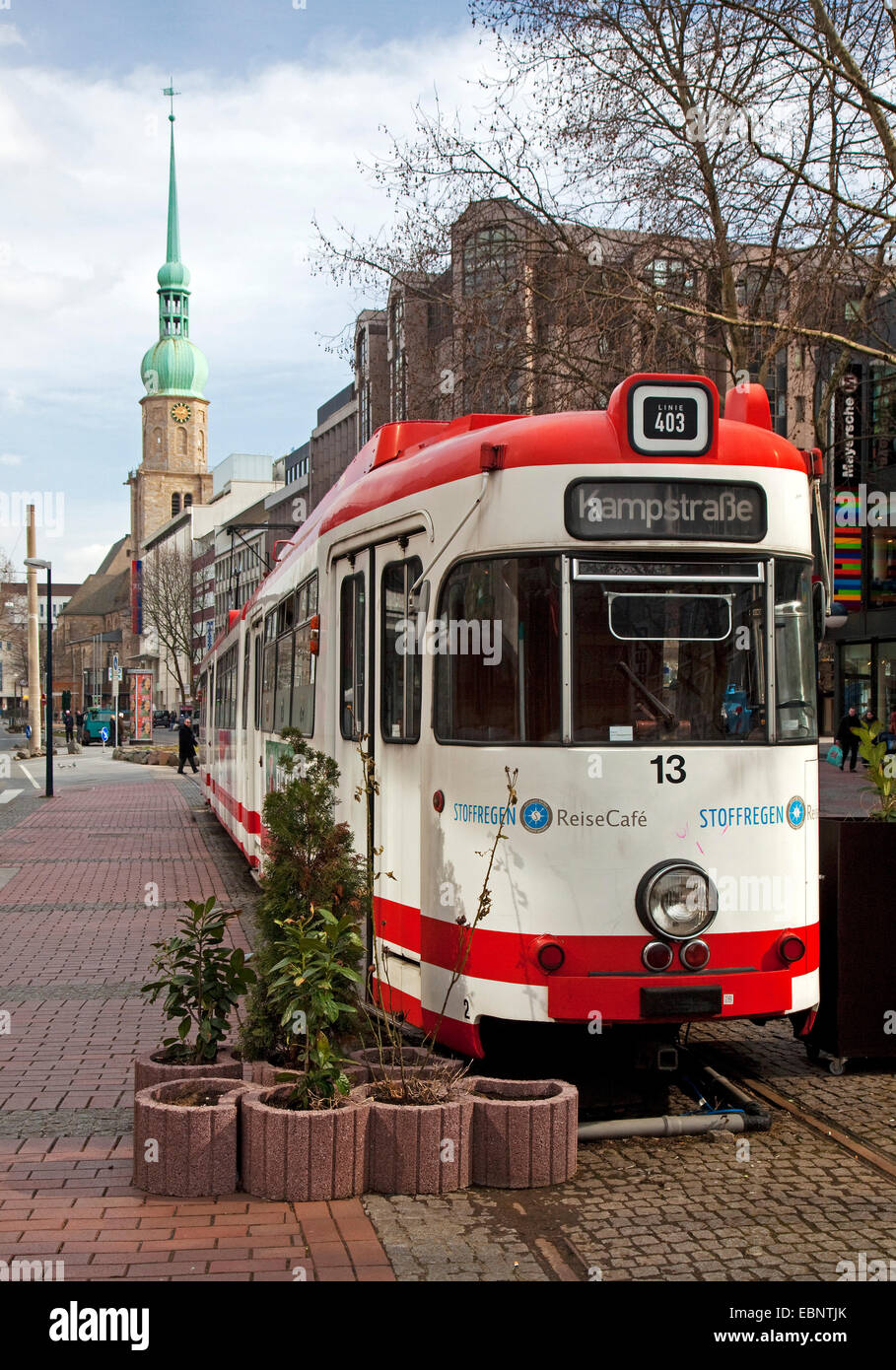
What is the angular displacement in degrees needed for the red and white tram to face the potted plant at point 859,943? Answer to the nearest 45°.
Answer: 0° — it already faces it

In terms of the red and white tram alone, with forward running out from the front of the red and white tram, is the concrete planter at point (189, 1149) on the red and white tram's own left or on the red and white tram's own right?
on the red and white tram's own right

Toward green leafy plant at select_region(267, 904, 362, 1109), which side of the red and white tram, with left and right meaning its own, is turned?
front

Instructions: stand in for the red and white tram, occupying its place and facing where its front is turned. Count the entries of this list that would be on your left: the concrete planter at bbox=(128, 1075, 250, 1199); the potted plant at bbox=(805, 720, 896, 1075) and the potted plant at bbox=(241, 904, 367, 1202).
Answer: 1

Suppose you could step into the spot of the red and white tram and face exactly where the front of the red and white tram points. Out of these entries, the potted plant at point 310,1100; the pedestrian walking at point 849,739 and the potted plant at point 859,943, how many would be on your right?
1

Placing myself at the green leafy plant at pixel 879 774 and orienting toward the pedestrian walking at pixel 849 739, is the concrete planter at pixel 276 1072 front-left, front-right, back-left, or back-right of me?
back-left

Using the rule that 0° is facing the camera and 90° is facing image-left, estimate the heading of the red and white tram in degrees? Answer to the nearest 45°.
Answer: approximately 315°

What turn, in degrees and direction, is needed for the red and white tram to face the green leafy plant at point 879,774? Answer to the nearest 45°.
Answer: approximately 90° to its left

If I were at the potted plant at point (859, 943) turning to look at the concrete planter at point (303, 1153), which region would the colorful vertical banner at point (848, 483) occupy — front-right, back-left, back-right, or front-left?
back-right
